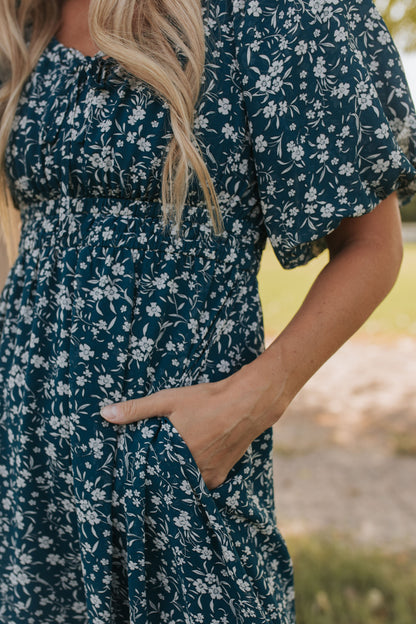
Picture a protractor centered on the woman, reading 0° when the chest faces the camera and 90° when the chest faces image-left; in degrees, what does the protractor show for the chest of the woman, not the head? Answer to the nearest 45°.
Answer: approximately 45°
